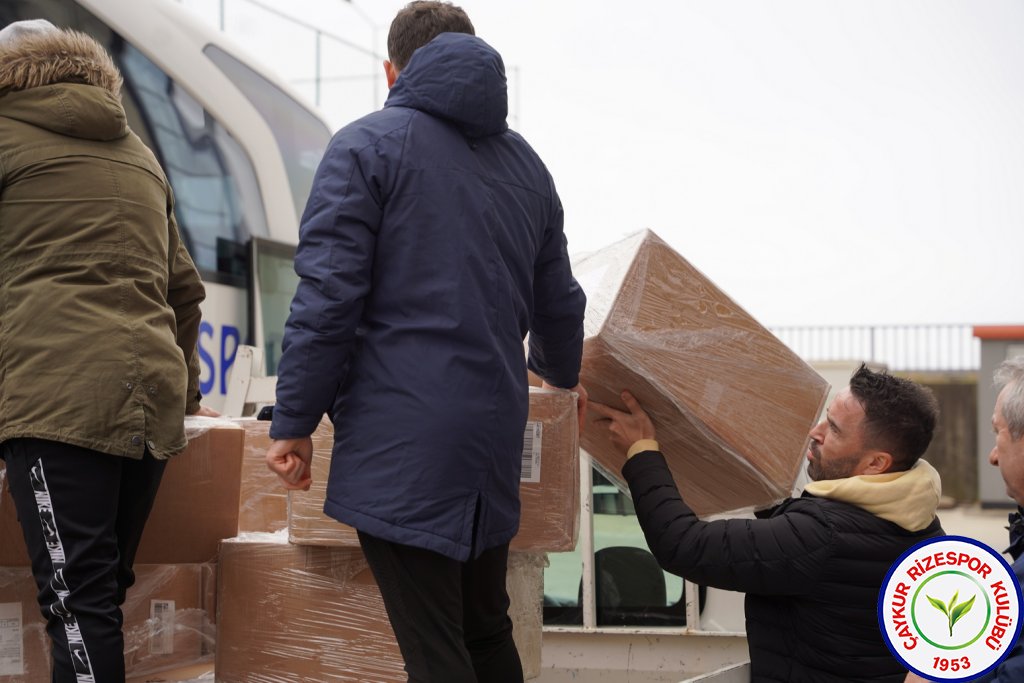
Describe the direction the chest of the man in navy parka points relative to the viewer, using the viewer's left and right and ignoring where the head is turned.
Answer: facing away from the viewer and to the left of the viewer

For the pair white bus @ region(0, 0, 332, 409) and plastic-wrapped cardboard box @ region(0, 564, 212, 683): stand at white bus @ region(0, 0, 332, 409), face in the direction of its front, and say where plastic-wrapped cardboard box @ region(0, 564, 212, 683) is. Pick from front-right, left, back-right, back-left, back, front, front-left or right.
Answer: front-right

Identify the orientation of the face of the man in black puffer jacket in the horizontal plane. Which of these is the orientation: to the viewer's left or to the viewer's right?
to the viewer's left

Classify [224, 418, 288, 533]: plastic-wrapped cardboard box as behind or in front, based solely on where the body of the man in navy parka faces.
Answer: in front

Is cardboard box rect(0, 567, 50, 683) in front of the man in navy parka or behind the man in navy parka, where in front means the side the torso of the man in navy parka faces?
in front

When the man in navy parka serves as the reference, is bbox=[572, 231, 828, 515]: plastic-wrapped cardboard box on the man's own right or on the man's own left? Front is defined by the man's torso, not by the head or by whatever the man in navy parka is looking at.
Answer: on the man's own right

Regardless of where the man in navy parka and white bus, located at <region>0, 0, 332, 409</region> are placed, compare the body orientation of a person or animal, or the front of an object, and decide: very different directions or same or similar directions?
very different directions
